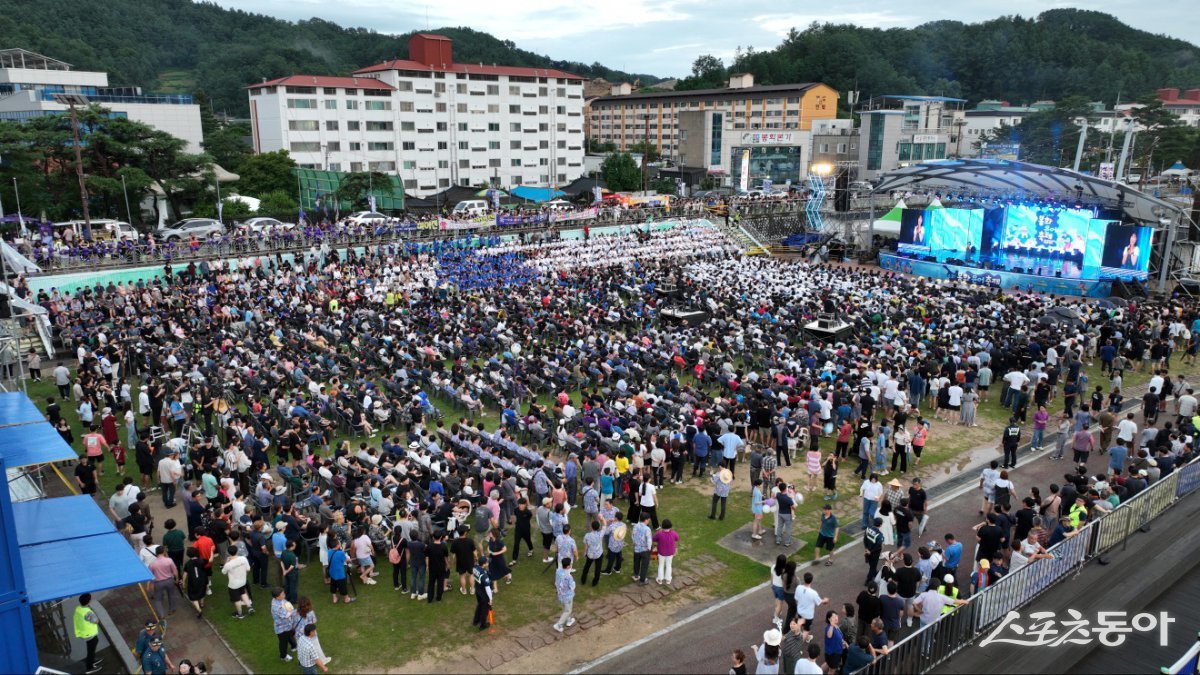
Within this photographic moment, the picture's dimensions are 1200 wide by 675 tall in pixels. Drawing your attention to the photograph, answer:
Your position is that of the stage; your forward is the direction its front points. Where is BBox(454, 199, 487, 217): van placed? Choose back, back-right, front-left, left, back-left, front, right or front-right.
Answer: front-right

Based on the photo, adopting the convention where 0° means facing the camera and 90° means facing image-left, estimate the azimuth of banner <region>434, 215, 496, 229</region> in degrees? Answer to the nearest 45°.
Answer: approximately 0°

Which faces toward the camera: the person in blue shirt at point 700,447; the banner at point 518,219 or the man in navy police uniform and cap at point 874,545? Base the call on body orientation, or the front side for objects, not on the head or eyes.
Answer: the banner

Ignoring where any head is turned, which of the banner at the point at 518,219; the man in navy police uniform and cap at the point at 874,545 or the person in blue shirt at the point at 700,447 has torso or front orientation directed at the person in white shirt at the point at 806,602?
the banner

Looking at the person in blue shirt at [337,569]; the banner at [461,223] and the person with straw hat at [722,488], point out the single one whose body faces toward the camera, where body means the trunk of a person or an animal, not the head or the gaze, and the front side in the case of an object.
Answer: the banner

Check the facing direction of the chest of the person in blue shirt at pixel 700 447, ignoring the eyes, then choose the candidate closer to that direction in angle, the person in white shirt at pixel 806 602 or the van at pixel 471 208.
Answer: the van

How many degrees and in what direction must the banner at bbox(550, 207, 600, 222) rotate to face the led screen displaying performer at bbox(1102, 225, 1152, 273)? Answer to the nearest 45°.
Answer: approximately 45° to its left

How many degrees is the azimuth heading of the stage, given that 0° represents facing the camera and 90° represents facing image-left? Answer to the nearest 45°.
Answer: approximately 45°

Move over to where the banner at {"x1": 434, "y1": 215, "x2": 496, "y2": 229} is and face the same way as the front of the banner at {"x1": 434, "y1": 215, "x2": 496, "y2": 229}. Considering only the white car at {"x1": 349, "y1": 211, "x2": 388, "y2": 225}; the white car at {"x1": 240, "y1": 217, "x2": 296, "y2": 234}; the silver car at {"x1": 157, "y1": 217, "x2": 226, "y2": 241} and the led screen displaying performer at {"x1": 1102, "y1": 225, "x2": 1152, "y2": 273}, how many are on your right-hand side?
3

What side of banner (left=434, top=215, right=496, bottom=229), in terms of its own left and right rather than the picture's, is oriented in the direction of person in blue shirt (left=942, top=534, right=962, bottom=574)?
front

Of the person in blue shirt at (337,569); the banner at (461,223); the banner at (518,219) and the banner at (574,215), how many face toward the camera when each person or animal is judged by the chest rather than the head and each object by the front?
3

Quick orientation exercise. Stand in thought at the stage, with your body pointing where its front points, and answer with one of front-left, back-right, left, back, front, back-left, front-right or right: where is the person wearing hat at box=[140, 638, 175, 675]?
front-left

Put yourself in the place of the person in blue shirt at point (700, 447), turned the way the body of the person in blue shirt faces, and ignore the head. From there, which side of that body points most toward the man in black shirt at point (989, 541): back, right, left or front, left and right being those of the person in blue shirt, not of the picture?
right

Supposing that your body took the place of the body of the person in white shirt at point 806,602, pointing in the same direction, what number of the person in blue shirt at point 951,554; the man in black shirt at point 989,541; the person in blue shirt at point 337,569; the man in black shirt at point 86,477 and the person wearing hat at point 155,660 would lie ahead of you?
2

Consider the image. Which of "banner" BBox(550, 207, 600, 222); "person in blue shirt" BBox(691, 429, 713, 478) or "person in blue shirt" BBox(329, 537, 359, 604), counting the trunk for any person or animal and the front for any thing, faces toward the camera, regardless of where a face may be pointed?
the banner

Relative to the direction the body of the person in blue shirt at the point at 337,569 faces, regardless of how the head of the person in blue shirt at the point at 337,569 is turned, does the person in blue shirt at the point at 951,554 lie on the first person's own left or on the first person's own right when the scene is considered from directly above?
on the first person's own right
